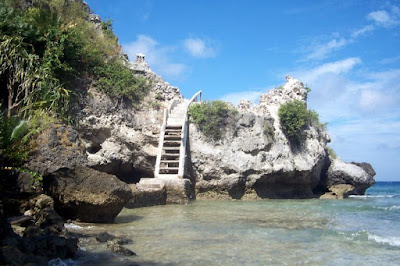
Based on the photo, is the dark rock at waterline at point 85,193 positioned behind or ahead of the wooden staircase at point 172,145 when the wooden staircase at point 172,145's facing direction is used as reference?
ahead

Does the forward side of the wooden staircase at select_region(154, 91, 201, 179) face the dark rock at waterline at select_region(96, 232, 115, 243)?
yes

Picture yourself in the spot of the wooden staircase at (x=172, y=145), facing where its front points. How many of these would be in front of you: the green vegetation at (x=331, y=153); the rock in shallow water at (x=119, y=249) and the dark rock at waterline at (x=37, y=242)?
2

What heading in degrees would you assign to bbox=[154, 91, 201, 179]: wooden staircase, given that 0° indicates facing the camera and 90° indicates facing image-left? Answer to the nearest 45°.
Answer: approximately 0°

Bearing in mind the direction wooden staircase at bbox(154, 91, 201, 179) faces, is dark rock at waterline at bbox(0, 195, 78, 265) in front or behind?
in front

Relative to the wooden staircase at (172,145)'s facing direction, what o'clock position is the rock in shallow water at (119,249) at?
The rock in shallow water is roughly at 12 o'clock from the wooden staircase.

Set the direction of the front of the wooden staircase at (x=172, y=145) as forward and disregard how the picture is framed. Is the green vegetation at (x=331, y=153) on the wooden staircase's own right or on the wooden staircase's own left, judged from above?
on the wooden staircase's own left

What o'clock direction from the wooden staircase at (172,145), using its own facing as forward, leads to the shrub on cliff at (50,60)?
The shrub on cliff is roughly at 2 o'clock from the wooden staircase.
